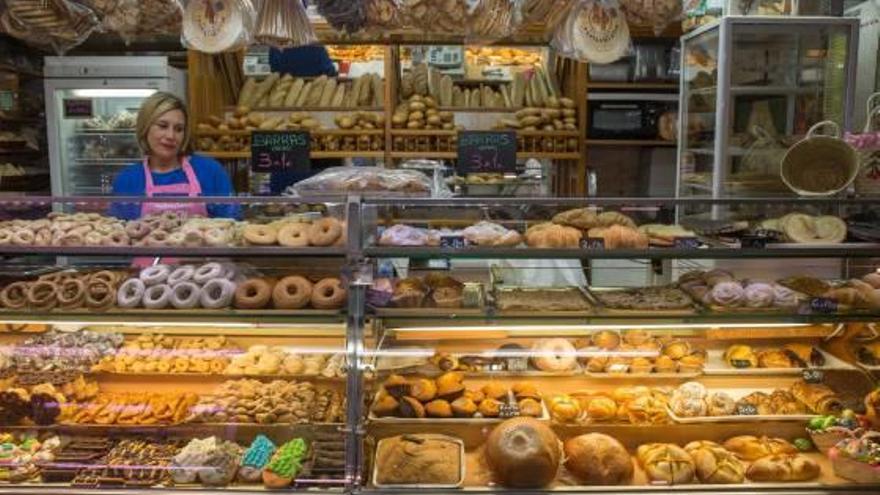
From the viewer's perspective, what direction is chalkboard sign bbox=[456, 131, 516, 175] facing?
toward the camera

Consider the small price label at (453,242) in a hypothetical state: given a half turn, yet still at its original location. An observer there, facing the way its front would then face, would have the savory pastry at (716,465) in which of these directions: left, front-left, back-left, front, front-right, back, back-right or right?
right

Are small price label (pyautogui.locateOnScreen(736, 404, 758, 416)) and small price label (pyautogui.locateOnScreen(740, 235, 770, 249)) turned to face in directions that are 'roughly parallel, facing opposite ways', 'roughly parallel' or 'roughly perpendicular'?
roughly parallel

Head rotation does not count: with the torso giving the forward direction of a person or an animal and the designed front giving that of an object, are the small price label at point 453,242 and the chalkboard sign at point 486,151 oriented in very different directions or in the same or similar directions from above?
same or similar directions

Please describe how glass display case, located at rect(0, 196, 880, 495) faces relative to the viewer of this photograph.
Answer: facing the viewer

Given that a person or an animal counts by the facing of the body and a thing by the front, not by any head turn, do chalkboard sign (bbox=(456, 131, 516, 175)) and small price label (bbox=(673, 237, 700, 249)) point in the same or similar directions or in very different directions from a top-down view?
same or similar directions

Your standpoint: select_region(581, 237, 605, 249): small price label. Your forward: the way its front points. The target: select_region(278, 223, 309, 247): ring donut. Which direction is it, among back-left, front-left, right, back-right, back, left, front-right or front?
right

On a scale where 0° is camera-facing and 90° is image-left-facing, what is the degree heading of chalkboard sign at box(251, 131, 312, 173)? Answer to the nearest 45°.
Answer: approximately 0°

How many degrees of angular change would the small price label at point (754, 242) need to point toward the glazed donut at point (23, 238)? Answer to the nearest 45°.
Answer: approximately 90° to its right

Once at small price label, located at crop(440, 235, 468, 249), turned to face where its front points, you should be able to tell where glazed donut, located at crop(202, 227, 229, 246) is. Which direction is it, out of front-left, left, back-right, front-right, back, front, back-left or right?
right

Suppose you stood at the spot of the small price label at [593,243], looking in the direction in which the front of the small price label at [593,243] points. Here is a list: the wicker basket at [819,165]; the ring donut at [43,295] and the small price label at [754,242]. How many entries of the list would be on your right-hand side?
1

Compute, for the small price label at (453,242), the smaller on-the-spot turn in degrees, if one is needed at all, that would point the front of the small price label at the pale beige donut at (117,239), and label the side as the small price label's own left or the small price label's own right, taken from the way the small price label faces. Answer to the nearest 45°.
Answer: approximately 90° to the small price label's own right

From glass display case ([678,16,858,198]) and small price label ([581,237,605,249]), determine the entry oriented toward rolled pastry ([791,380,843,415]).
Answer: the glass display case

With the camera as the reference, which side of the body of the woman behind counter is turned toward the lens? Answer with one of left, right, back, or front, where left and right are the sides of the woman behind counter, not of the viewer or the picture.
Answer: front

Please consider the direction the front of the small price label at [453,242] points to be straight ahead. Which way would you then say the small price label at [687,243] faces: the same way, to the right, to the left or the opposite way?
the same way

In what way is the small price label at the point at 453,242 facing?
toward the camera

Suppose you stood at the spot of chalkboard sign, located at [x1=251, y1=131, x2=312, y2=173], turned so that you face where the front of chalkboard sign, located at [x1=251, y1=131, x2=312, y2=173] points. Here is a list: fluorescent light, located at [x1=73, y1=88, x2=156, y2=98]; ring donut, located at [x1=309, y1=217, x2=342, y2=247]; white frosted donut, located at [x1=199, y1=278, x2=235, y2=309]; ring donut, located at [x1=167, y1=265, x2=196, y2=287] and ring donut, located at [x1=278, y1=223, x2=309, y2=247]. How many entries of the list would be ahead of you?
4

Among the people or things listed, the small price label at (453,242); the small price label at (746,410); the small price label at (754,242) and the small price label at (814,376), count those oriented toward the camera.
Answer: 4

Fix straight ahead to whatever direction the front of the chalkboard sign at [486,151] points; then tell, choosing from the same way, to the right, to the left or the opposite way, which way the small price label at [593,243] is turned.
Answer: the same way
